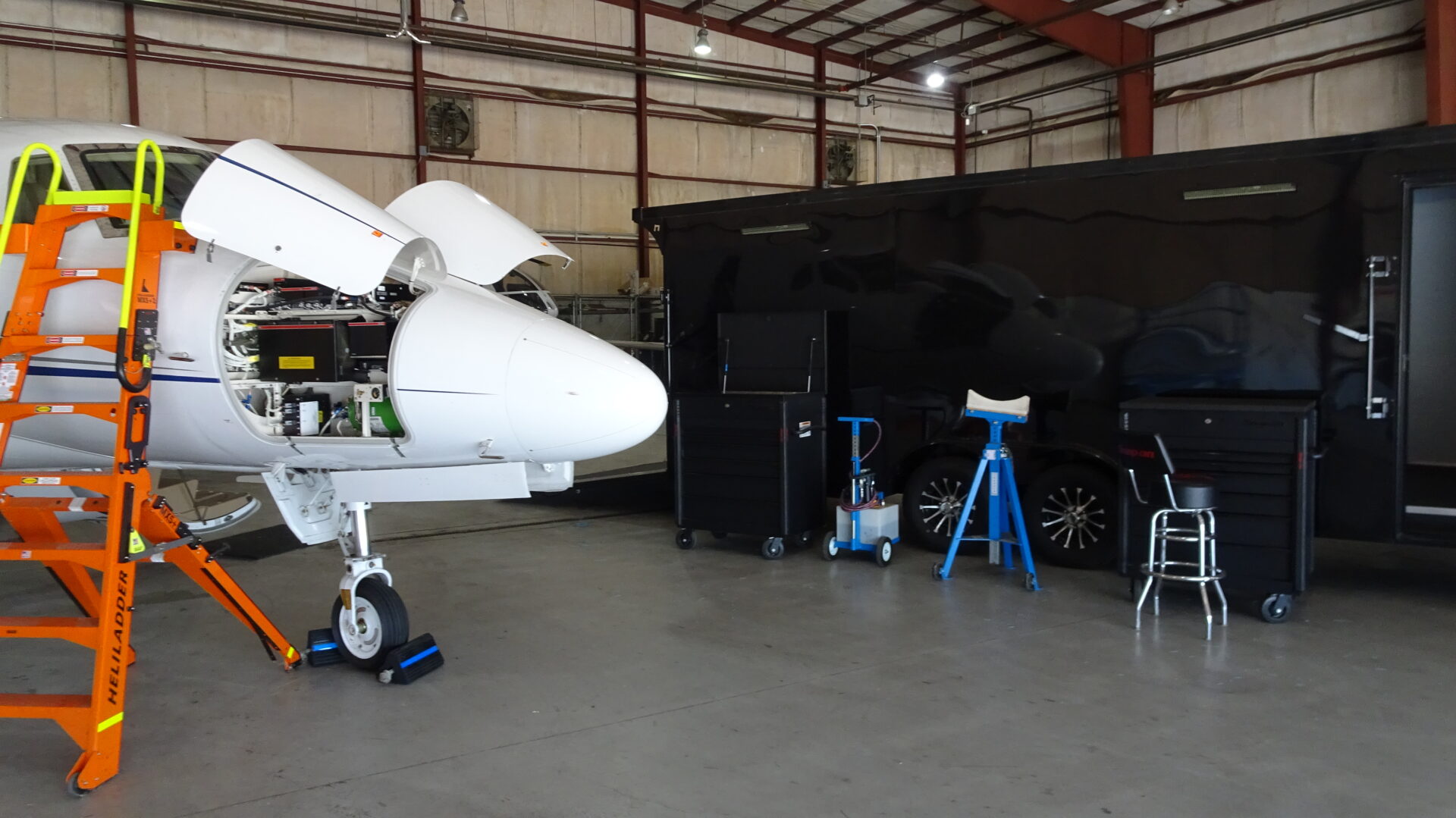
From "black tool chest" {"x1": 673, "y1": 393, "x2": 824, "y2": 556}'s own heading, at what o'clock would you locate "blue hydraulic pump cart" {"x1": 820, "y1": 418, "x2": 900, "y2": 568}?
The blue hydraulic pump cart is roughly at 8 o'clock from the black tool chest.

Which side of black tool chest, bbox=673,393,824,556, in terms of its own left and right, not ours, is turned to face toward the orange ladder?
front

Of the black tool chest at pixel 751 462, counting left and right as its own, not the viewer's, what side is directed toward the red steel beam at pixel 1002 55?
back

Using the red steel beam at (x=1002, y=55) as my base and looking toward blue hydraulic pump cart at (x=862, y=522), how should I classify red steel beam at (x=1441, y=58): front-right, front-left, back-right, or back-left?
front-left

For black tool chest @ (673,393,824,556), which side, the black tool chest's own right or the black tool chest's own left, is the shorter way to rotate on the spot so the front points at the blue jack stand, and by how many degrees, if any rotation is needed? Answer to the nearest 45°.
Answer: approximately 90° to the black tool chest's own left

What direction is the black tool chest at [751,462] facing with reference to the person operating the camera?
facing the viewer and to the left of the viewer

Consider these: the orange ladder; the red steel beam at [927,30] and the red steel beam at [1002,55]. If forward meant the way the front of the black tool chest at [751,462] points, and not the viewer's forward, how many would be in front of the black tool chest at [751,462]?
1

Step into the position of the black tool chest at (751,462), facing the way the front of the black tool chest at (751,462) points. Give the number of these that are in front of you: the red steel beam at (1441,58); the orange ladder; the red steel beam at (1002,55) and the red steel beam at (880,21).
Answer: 1

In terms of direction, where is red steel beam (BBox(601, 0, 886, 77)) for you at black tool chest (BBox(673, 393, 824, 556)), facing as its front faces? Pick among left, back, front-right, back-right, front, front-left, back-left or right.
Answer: back-right

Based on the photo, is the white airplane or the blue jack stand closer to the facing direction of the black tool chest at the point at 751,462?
the white airplane

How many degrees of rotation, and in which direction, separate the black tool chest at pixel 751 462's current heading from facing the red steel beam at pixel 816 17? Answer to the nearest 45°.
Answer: approximately 135° to its right

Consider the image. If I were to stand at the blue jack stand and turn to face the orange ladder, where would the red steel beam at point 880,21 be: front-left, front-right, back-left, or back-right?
back-right

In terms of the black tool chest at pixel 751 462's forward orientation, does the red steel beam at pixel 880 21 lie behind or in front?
behind

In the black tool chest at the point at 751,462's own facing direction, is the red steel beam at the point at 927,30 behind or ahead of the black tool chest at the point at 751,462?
behind

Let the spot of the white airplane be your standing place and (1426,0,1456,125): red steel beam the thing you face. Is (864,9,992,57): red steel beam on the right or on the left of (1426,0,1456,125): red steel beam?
left
